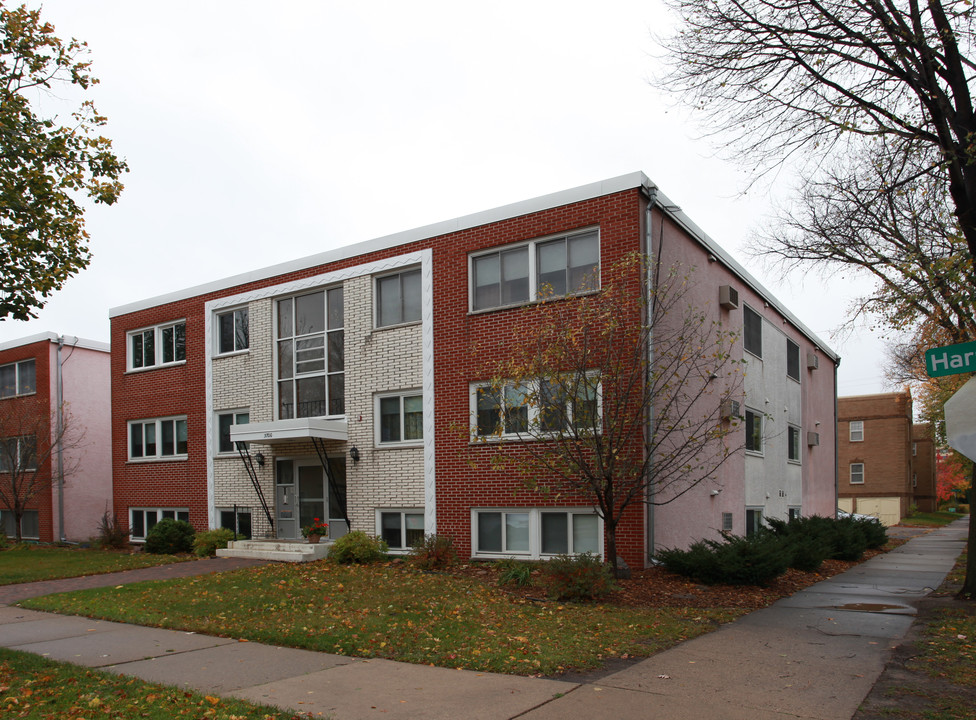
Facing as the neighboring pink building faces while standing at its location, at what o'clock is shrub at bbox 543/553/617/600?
The shrub is roughly at 10 o'clock from the neighboring pink building.

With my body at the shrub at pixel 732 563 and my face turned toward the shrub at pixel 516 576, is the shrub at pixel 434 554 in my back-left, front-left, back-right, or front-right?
front-right

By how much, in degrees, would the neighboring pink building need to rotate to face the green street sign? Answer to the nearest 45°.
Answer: approximately 45° to its left

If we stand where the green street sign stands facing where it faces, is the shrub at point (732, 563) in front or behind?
behind

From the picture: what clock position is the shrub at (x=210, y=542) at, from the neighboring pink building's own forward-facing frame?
The shrub is roughly at 10 o'clock from the neighboring pink building.

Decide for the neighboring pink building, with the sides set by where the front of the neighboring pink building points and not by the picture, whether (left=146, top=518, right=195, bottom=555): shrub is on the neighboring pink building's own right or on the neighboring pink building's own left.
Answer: on the neighboring pink building's own left

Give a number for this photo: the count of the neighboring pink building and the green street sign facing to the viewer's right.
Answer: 0

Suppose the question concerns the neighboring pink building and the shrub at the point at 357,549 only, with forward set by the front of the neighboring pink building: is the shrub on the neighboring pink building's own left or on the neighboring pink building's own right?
on the neighboring pink building's own left

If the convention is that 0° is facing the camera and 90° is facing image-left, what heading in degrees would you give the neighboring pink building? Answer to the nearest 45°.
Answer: approximately 45°

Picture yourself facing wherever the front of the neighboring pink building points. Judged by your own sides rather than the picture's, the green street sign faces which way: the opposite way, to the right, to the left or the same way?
the same way

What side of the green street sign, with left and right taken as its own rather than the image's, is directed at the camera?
front

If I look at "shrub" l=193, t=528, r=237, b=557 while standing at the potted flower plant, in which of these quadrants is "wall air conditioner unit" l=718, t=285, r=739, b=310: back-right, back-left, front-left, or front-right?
back-right

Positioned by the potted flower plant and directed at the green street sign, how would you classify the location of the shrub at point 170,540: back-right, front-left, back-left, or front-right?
back-right

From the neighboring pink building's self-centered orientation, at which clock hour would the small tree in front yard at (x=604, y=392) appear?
The small tree in front yard is roughly at 10 o'clock from the neighboring pink building.
